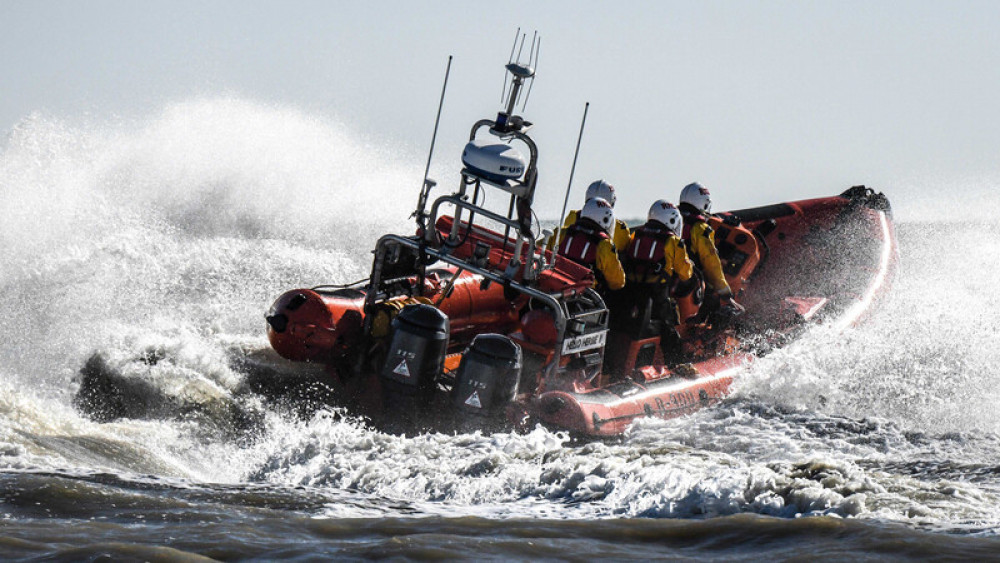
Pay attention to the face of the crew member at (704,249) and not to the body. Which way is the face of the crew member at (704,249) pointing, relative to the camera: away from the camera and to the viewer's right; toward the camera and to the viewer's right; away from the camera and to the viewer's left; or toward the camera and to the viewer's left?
away from the camera and to the viewer's right

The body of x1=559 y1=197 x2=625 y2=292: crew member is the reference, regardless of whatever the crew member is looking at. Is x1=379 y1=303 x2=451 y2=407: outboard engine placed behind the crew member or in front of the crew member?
behind

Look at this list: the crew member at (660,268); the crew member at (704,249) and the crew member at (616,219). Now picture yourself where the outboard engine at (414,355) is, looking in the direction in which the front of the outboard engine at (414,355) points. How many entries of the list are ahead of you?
3

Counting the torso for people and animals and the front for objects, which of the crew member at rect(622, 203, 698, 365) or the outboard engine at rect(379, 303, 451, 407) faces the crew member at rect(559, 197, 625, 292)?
the outboard engine

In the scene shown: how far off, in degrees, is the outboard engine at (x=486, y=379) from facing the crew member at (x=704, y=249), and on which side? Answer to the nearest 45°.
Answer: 0° — it already faces them

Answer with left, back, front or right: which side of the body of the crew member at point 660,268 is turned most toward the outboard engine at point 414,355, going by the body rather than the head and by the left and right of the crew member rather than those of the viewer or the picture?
back

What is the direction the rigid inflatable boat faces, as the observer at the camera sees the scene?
facing away from the viewer and to the right of the viewer

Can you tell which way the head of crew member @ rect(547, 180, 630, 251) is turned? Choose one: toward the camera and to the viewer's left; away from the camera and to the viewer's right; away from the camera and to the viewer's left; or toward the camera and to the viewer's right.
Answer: away from the camera and to the viewer's right

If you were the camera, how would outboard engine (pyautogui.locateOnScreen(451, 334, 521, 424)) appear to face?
facing away from the viewer and to the right of the viewer
